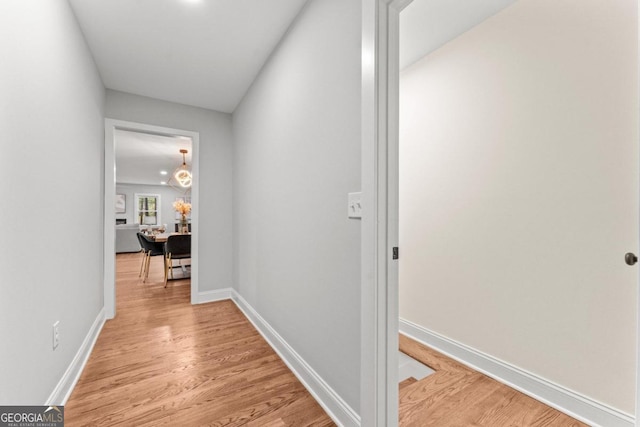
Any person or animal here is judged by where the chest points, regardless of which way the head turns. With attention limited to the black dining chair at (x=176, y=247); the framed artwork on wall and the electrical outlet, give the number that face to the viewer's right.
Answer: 1

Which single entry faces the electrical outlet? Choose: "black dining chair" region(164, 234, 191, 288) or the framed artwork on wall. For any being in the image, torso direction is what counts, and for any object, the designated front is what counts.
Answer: the framed artwork on wall

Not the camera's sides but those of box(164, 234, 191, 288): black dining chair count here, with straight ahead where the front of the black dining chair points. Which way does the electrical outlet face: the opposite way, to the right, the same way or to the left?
to the right

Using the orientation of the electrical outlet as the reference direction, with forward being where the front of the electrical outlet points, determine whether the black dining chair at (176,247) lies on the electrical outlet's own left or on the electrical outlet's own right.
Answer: on the electrical outlet's own left

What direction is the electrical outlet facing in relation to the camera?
to the viewer's right

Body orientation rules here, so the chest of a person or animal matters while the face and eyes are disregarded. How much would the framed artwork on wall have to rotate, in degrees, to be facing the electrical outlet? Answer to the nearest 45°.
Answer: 0° — it already faces it

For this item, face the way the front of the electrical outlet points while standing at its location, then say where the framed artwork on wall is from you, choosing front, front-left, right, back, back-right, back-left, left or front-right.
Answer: left

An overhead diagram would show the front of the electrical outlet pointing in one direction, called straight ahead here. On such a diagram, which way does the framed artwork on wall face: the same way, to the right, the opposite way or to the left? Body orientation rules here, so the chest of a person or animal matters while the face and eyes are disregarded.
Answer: to the right

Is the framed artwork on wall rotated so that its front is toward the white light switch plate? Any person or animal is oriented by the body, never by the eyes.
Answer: yes

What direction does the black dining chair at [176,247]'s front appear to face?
away from the camera

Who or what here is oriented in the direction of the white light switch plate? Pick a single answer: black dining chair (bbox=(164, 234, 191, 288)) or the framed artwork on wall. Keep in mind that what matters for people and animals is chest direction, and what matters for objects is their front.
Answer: the framed artwork on wall

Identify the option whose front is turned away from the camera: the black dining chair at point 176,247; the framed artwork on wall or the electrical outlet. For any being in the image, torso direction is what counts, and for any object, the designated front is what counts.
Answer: the black dining chair

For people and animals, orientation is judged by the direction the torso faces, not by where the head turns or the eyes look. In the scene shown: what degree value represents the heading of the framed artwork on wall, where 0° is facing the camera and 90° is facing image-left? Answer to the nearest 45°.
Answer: approximately 0°

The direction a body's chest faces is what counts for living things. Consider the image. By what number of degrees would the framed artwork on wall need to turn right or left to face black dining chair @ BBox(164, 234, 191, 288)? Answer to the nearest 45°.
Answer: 0° — it already faces it

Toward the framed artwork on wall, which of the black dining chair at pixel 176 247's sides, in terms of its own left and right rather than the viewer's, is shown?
front
